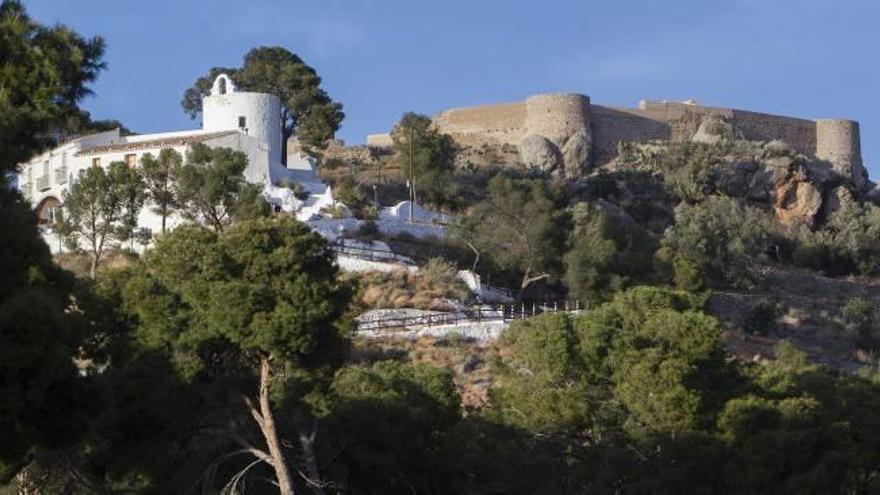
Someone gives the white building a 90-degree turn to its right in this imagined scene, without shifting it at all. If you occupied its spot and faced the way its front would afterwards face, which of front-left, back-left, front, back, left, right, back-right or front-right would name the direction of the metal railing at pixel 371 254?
back

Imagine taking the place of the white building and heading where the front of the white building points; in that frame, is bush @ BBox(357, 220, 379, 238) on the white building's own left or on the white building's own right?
on the white building's own left

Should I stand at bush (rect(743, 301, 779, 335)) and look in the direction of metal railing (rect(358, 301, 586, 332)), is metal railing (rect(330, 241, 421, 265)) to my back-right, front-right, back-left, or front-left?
front-right

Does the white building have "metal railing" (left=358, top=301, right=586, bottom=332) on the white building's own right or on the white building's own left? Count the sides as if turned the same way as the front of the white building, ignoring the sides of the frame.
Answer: on the white building's own left

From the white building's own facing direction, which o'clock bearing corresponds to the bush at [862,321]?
The bush is roughly at 8 o'clock from the white building.

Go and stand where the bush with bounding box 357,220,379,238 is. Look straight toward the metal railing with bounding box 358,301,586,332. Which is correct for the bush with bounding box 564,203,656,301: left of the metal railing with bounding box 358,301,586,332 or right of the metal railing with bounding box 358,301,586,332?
left

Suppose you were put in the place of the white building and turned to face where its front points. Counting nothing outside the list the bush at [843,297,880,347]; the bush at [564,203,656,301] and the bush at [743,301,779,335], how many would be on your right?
0

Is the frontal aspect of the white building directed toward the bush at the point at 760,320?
no

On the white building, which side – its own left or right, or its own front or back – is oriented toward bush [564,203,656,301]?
left

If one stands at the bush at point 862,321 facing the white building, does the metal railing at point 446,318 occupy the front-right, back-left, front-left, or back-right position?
front-left
